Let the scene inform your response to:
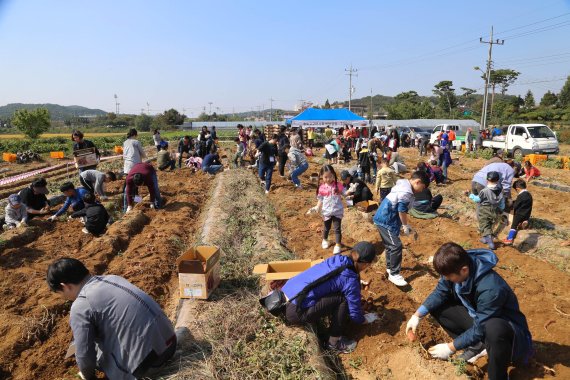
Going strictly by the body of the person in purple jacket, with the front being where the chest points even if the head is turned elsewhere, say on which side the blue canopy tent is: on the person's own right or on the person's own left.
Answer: on the person's own left

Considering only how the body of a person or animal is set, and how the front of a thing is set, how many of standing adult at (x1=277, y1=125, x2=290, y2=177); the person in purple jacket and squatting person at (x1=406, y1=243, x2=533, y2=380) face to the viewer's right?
1

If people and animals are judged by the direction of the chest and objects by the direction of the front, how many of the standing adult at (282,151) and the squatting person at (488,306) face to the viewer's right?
0

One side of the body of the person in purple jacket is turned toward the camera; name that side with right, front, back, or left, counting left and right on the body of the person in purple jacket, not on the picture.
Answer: right

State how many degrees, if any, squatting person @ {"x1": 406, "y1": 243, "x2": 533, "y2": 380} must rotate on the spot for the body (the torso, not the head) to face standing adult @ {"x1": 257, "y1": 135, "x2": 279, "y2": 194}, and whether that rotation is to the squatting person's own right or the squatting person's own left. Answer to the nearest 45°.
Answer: approximately 90° to the squatting person's own right

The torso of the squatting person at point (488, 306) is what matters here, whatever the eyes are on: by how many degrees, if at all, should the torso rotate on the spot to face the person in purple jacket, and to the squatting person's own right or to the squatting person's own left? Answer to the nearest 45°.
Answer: approximately 45° to the squatting person's own right

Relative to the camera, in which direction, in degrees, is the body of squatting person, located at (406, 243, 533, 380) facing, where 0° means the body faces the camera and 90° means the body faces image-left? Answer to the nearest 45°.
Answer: approximately 45°

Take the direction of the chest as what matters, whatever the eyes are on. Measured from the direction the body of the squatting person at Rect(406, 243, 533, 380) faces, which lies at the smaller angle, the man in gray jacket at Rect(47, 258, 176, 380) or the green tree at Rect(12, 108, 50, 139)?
the man in gray jacket

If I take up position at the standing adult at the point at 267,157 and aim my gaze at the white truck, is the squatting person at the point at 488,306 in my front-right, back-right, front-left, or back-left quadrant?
back-right

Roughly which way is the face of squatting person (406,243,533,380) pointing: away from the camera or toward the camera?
toward the camera

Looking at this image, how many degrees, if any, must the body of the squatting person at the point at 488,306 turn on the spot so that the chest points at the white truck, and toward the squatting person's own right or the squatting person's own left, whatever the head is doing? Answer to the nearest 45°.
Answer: approximately 135° to the squatting person's own right
